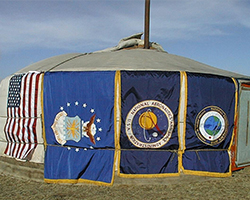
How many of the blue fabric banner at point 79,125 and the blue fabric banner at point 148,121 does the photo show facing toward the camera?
2

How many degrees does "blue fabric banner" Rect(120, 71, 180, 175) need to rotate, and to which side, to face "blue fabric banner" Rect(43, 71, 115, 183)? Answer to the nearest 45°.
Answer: approximately 90° to its right

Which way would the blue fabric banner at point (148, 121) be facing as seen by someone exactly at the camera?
facing the viewer

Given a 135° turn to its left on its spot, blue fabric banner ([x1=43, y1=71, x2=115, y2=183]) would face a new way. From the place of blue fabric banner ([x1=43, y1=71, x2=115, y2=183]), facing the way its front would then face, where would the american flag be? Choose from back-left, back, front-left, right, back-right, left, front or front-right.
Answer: left

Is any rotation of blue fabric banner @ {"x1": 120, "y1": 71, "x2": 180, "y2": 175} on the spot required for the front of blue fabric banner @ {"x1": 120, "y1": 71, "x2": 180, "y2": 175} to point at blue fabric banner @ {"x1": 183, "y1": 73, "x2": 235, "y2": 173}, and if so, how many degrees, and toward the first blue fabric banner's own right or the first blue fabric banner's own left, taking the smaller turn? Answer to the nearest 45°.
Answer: approximately 90° to the first blue fabric banner's own left

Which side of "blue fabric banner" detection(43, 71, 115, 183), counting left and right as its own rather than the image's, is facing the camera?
front

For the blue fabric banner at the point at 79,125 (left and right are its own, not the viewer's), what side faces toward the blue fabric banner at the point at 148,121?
left

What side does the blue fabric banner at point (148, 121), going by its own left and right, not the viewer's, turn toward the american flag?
right
